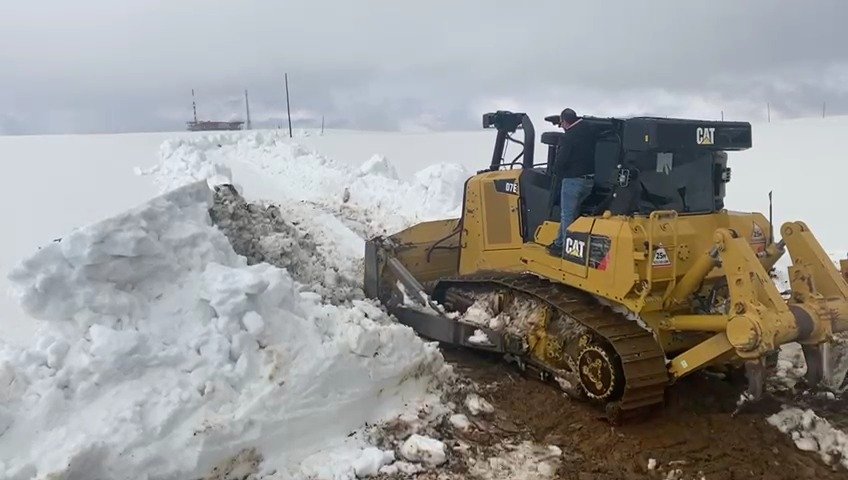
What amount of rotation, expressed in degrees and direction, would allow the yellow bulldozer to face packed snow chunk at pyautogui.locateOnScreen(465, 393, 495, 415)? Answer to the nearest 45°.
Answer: approximately 45° to its left

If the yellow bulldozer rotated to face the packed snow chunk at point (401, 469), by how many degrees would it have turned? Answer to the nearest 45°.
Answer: approximately 90° to its left

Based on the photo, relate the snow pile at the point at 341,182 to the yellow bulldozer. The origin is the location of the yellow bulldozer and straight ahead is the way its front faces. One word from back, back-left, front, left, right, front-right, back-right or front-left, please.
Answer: front

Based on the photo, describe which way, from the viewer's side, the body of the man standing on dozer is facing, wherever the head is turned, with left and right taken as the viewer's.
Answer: facing to the left of the viewer

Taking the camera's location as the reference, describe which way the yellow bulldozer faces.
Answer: facing away from the viewer and to the left of the viewer

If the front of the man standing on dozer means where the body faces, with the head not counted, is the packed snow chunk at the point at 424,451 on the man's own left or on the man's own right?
on the man's own left

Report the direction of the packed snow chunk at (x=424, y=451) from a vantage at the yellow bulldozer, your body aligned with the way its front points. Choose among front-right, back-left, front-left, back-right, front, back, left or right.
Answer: left
